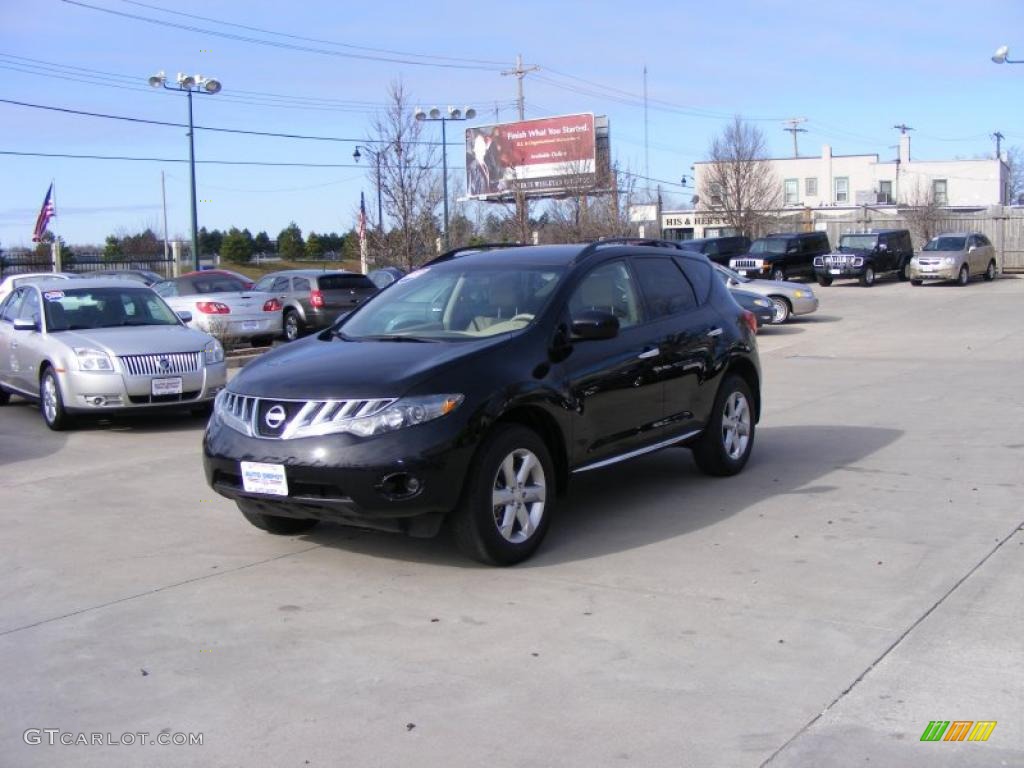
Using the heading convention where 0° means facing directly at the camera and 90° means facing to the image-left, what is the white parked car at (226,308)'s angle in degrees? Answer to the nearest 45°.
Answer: approximately 135°

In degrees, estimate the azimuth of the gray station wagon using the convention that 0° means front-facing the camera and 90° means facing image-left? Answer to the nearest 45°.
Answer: approximately 135°

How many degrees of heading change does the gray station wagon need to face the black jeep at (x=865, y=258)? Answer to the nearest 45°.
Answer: approximately 90° to its right

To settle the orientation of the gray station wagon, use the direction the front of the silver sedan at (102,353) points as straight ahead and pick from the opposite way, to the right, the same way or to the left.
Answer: the opposite way

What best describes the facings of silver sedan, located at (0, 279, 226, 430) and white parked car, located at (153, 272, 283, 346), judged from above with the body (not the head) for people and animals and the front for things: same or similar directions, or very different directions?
very different directions
